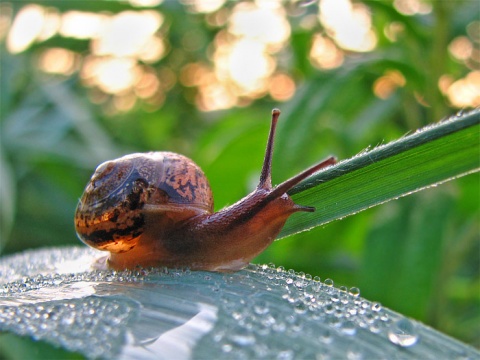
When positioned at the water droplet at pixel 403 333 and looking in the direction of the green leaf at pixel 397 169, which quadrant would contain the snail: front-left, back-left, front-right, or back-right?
front-left

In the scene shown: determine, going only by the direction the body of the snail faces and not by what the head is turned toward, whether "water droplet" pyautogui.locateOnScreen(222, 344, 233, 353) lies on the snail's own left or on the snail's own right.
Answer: on the snail's own right

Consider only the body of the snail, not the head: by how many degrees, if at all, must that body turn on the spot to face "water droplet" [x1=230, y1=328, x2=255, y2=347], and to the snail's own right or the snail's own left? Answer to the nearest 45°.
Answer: approximately 90° to the snail's own right

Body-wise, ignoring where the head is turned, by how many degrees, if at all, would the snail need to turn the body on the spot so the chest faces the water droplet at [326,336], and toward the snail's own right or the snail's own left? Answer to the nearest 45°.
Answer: approximately 90° to the snail's own right

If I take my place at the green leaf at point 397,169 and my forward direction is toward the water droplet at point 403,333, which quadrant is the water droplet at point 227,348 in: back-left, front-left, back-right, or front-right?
front-right

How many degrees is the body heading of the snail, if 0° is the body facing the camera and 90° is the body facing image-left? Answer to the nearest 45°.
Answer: approximately 270°
